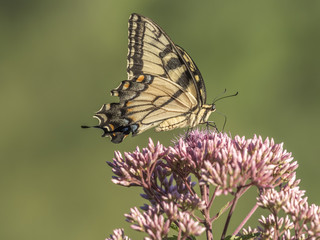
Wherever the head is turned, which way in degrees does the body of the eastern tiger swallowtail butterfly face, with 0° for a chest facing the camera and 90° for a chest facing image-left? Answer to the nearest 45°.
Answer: approximately 270°
